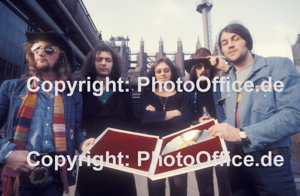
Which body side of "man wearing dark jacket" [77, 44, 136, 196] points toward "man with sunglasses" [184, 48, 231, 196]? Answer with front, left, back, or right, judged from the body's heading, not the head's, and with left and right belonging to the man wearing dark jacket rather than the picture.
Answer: left

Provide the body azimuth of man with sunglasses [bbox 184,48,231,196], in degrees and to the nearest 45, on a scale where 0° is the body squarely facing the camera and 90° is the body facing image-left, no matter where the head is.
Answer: approximately 0°

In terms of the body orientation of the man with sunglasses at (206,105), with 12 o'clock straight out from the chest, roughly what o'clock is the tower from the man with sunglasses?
The tower is roughly at 6 o'clock from the man with sunglasses.

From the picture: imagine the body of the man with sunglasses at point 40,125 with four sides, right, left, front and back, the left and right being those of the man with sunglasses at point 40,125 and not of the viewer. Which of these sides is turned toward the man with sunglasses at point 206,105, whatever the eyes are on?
left

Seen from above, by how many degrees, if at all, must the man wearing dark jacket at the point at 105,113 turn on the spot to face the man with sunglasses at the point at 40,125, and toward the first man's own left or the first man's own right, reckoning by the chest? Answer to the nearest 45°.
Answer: approximately 45° to the first man's own right

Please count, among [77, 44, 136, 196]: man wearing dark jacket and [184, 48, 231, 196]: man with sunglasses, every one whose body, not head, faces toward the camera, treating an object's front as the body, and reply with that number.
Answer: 2

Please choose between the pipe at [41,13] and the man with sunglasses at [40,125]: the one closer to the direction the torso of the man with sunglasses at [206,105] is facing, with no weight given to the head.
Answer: the man with sunglasses

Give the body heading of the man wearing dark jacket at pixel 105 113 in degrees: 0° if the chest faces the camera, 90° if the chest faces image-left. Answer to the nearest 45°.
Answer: approximately 0°
